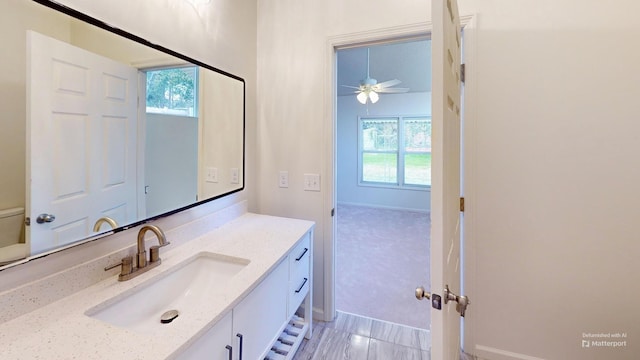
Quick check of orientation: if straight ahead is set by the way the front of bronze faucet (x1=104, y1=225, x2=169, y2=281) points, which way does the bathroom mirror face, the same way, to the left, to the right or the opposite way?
the same way

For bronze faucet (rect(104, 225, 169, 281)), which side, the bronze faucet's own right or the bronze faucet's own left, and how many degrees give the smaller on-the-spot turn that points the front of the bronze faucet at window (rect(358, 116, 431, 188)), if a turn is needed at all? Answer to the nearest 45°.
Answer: approximately 90° to the bronze faucet's own left

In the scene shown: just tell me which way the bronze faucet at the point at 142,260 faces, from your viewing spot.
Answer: facing the viewer and to the right of the viewer

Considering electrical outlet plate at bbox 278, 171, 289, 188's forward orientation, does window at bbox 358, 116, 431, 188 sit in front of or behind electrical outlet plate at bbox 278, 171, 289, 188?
behind

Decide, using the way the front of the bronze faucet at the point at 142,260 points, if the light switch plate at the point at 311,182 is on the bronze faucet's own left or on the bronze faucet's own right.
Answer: on the bronze faucet's own left

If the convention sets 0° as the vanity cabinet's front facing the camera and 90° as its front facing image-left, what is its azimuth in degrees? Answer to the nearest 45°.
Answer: approximately 315°

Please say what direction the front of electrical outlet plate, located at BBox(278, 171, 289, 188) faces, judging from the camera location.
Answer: facing the viewer

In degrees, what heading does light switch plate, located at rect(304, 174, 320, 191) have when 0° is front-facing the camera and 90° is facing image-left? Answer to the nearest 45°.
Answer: approximately 0°

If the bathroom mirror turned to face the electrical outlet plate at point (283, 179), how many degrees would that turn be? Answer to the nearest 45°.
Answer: approximately 90° to its left

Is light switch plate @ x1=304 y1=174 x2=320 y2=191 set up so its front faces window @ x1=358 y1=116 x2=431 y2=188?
no
